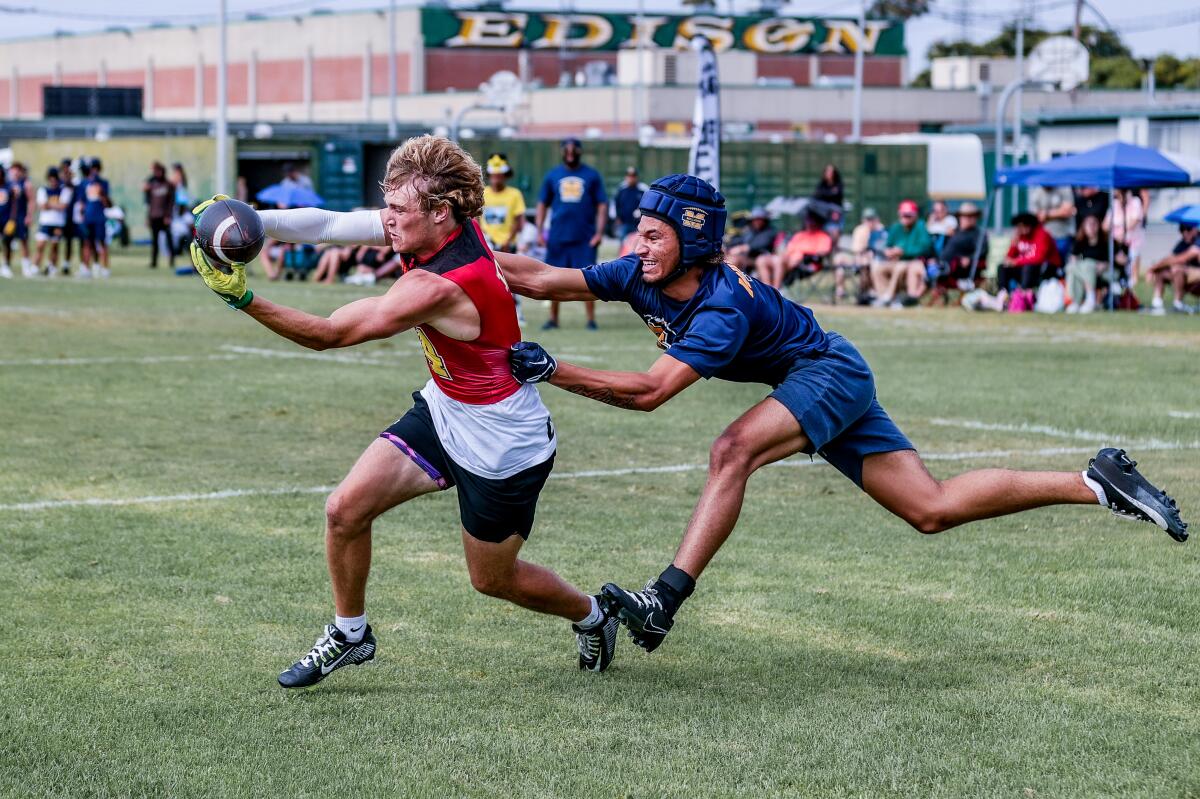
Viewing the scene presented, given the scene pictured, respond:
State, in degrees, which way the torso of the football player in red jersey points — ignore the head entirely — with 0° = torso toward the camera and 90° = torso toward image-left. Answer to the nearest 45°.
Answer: approximately 90°

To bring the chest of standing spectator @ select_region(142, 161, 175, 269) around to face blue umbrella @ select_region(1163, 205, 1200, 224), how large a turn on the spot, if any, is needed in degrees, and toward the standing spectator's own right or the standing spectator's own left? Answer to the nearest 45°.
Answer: approximately 45° to the standing spectator's own left

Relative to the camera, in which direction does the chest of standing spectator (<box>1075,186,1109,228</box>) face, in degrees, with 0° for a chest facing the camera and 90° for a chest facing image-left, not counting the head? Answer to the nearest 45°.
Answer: approximately 0°

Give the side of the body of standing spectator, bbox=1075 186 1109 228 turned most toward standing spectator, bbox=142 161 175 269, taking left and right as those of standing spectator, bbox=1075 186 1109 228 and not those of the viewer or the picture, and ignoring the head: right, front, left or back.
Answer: right

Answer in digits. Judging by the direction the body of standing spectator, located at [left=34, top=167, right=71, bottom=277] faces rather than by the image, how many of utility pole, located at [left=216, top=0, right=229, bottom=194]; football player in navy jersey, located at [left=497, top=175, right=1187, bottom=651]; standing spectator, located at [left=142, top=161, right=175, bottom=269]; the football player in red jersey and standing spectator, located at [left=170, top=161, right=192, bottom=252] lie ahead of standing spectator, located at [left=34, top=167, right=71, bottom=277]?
2

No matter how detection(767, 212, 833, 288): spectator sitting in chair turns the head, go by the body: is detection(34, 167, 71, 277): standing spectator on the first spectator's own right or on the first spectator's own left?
on the first spectator's own right

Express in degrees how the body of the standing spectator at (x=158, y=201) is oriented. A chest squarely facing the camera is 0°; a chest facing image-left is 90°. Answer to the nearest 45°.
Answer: approximately 0°

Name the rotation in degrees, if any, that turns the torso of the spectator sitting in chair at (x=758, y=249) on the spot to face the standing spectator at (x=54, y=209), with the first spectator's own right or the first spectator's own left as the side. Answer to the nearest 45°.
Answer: approximately 45° to the first spectator's own right

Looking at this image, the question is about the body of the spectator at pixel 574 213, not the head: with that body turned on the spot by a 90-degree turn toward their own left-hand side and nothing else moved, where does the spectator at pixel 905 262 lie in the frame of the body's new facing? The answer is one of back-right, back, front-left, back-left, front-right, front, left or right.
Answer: front-left

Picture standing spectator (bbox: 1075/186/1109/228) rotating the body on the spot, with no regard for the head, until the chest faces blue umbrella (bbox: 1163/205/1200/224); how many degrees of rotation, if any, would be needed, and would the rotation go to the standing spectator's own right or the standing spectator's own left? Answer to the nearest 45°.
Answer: approximately 90° to the standing spectator's own left

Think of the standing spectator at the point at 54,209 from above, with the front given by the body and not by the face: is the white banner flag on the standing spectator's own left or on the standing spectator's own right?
on the standing spectator's own left
